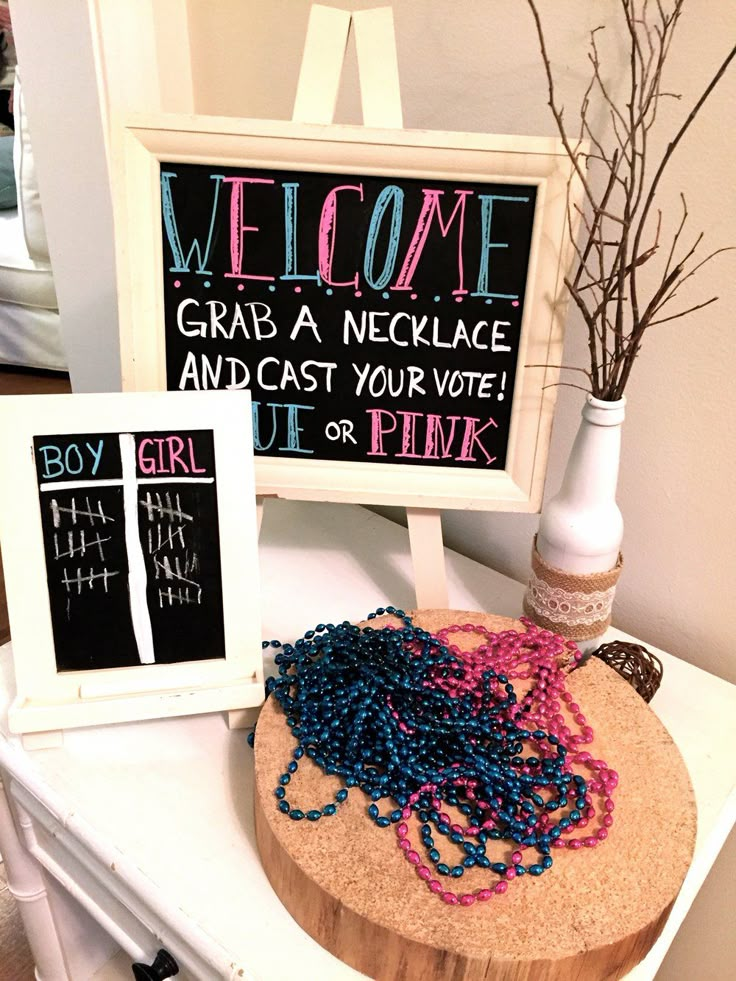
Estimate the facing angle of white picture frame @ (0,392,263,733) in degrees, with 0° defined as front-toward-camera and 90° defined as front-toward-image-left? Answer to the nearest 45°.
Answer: approximately 0°

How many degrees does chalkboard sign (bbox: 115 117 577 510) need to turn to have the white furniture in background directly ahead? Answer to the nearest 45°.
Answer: approximately 135° to its right

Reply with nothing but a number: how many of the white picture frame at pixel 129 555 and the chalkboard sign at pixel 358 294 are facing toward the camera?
2

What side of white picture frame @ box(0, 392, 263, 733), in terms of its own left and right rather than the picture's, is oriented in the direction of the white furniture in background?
back
